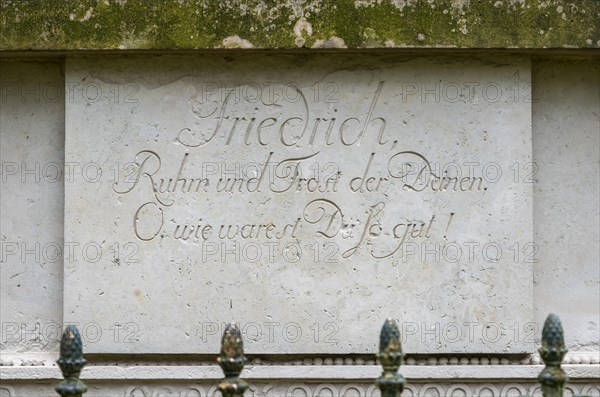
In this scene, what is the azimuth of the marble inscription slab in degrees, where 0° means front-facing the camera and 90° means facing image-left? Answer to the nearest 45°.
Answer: approximately 0°

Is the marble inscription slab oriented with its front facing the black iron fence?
yes
